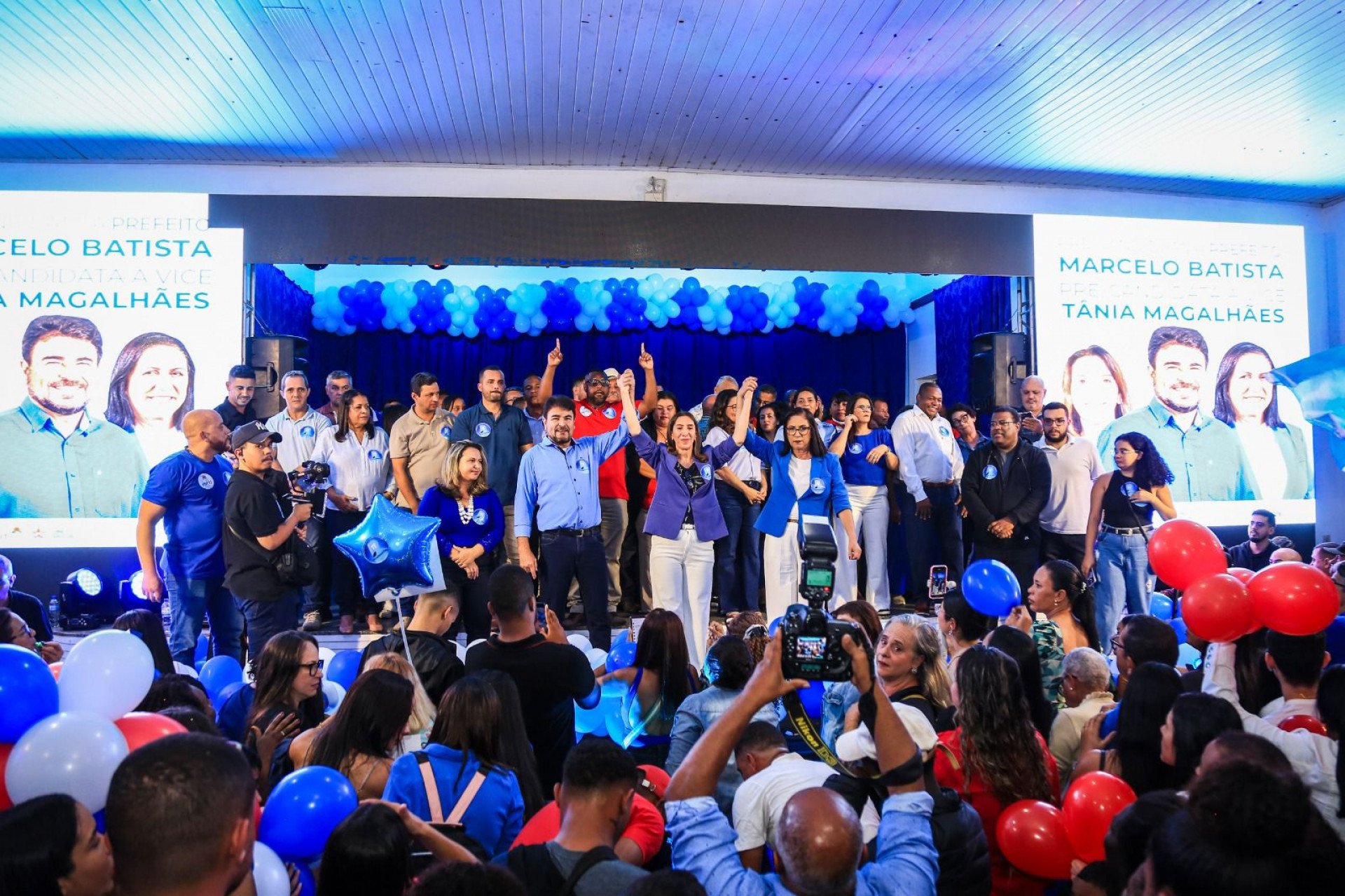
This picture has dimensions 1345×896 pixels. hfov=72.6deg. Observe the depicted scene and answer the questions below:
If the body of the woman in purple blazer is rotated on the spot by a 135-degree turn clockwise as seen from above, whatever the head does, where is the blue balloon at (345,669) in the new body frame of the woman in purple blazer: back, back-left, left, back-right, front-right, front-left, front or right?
left

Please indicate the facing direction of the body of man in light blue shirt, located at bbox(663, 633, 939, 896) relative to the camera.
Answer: away from the camera

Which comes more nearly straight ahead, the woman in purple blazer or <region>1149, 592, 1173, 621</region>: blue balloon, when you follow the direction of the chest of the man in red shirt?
the woman in purple blazer

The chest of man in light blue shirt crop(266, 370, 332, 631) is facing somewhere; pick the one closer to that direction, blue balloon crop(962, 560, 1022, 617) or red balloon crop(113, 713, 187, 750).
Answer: the red balloon

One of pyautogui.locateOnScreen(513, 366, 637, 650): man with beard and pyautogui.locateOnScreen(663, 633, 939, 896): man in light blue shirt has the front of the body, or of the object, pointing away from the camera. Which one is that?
the man in light blue shirt

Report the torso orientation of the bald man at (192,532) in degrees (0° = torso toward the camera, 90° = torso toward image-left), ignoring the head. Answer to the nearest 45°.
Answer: approximately 315°

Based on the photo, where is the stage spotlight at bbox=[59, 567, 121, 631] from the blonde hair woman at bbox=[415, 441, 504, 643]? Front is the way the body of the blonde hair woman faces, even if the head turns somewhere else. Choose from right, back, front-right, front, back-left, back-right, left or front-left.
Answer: back-right

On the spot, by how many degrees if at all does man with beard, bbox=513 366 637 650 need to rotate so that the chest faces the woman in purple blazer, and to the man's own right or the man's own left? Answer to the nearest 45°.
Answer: approximately 90° to the man's own left

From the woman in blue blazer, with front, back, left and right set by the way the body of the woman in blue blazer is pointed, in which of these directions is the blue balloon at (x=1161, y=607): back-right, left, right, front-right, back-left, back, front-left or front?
left

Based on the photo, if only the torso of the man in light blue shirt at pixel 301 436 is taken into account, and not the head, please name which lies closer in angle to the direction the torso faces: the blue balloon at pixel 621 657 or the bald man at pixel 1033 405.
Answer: the blue balloon

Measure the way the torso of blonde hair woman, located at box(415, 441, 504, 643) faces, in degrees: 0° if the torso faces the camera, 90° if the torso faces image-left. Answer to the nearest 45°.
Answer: approximately 0°

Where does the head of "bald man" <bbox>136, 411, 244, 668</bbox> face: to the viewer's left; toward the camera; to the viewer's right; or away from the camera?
to the viewer's right

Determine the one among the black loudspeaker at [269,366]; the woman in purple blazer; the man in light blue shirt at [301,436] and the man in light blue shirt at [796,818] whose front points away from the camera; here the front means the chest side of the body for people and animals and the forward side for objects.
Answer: the man in light blue shirt at [796,818]

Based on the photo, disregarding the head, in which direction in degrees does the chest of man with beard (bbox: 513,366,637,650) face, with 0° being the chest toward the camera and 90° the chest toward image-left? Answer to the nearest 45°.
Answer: approximately 0°

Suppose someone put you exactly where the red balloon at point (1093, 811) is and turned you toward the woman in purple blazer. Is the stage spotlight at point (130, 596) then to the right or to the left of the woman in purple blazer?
left

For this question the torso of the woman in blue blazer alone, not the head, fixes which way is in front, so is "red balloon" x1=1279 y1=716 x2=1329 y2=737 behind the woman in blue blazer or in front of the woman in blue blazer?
in front
